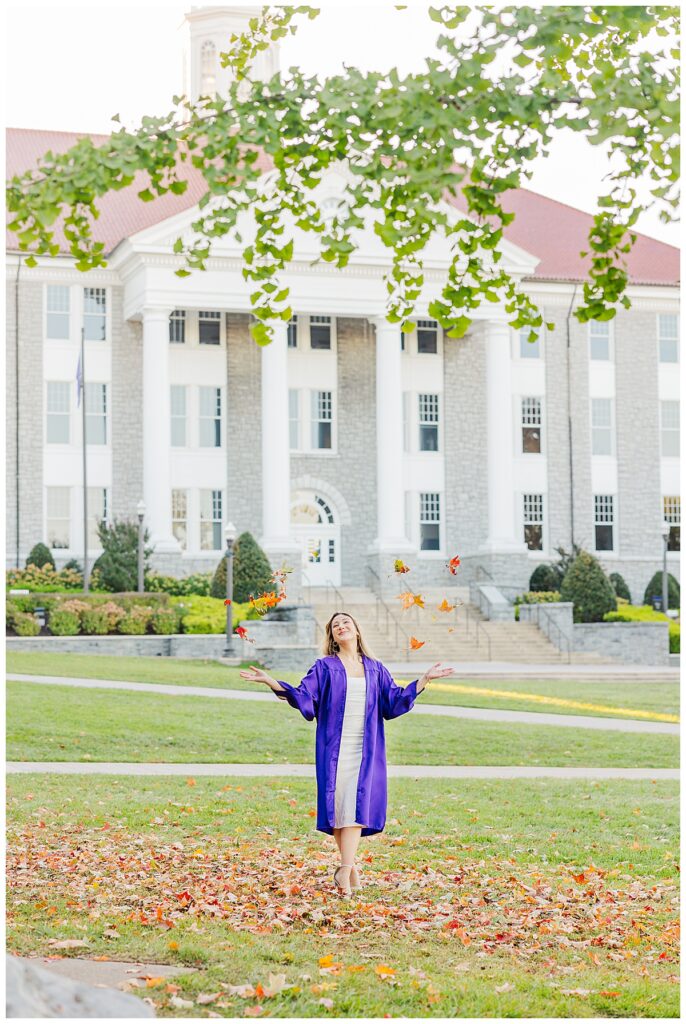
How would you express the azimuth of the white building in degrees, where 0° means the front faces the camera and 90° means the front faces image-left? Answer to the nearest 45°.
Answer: approximately 0°

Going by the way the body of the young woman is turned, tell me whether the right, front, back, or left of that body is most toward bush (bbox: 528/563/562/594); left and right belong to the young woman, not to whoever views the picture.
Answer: back

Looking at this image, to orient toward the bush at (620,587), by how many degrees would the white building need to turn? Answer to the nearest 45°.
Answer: approximately 90° to its left

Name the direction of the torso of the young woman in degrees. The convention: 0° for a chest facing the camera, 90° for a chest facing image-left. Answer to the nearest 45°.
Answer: approximately 0°

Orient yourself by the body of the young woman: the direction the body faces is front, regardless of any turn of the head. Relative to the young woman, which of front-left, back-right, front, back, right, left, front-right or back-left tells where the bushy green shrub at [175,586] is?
back

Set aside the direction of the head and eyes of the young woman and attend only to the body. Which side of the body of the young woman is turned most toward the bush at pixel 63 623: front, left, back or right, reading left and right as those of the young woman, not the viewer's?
back

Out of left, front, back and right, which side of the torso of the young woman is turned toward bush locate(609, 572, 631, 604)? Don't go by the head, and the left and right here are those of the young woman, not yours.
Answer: back

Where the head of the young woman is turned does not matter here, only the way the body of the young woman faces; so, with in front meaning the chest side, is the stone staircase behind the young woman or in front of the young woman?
behind

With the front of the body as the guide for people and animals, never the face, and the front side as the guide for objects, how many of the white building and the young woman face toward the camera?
2

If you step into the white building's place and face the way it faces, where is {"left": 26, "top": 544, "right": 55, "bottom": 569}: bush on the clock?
The bush is roughly at 2 o'clock from the white building.
